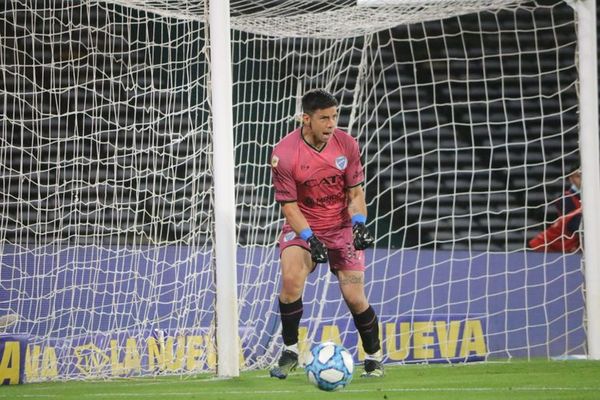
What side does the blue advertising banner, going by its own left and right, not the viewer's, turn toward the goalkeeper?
front

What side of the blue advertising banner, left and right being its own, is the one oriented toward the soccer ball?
front

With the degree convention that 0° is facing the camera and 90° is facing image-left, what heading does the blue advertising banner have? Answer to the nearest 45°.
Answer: approximately 0°
